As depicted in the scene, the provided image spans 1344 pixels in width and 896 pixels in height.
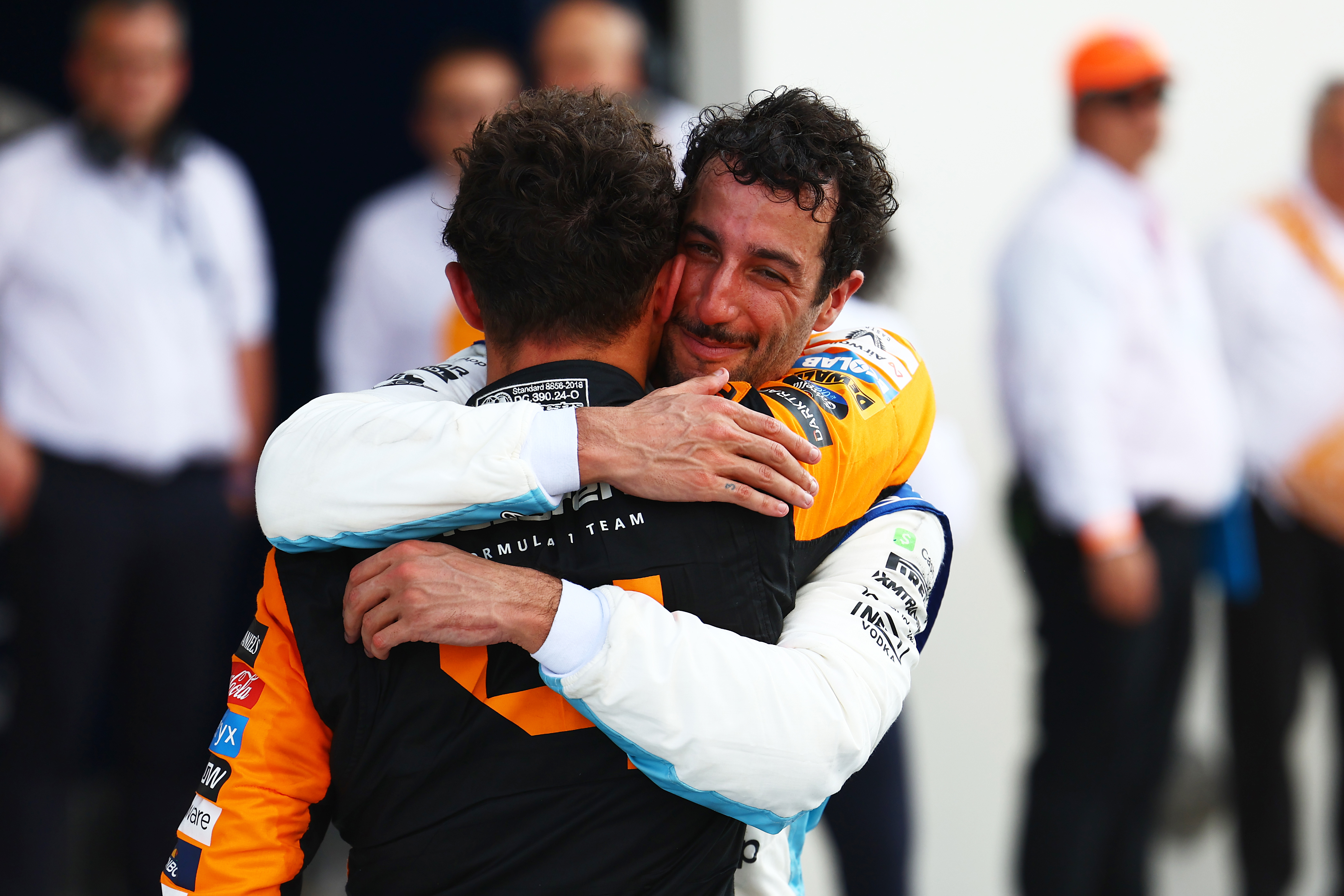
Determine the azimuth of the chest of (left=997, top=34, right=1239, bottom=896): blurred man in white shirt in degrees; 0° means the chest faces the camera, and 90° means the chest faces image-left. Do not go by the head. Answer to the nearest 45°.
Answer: approximately 315°

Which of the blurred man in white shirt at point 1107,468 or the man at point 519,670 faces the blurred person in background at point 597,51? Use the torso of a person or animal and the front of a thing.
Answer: the man

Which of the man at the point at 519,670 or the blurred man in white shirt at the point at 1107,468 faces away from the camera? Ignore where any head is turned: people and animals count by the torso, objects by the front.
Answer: the man

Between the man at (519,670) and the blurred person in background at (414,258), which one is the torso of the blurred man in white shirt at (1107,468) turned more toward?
the man

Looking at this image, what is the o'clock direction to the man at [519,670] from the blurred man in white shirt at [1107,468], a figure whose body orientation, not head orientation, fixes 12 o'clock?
The man is roughly at 2 o'clock from the blurred man in white shirt.

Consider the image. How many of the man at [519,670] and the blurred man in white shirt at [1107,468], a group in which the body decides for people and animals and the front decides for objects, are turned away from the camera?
1
